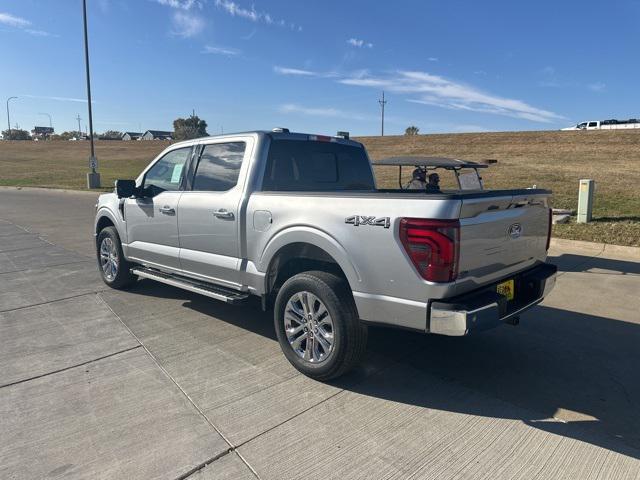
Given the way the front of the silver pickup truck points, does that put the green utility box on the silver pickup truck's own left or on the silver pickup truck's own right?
on the silver pickup truck's own right

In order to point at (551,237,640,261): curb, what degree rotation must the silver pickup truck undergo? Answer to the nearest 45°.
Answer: approximately 90° to its right

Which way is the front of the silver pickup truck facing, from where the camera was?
facing away from the viewer and to the left of the viewer

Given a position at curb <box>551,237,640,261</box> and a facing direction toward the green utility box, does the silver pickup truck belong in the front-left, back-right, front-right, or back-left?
back-left

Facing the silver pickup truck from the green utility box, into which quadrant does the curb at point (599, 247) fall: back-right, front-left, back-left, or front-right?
front-left
